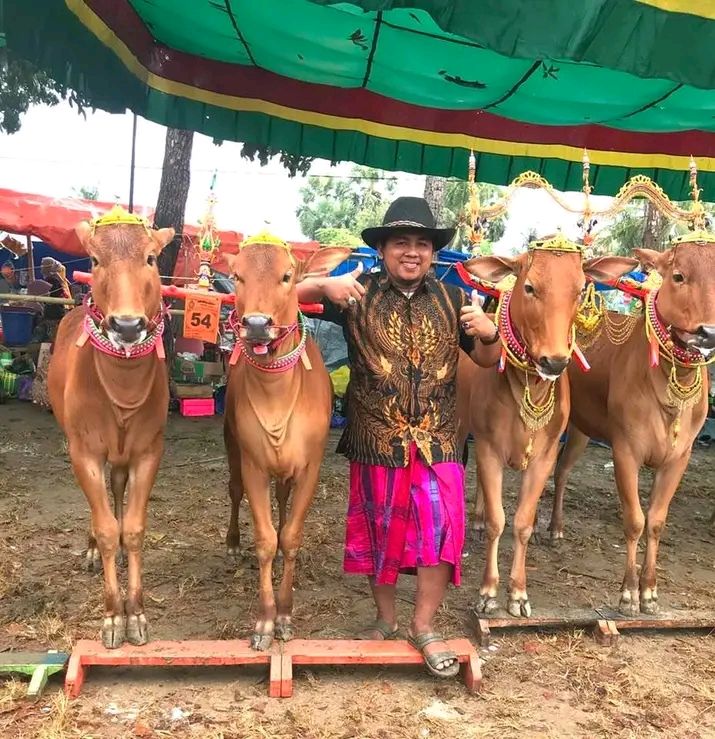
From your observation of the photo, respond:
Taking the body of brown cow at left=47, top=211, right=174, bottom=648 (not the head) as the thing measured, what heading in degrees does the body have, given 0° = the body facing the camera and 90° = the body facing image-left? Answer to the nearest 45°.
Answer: approximately 0°

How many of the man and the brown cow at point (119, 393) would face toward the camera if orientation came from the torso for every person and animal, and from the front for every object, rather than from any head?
2

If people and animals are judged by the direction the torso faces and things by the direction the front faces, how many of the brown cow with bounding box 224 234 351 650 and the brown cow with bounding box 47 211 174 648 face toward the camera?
2

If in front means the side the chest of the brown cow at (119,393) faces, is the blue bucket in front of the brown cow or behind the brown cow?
behind

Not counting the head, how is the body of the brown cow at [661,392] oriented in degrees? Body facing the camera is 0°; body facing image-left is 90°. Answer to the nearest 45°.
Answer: approximately 315°

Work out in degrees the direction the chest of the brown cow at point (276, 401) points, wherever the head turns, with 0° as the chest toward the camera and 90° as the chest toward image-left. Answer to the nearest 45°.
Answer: approximately 0°

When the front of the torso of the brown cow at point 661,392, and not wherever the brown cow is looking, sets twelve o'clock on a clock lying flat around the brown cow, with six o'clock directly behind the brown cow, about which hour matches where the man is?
The man is roughly at 3 o'clock from the brown cow.

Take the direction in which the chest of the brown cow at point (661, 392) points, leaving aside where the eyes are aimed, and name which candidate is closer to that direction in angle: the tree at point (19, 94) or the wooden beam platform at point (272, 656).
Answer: the wooden beam platform

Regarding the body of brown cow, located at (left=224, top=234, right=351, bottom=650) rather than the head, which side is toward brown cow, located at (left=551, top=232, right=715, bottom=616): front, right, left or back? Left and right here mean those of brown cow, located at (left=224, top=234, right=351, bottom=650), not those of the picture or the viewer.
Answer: left

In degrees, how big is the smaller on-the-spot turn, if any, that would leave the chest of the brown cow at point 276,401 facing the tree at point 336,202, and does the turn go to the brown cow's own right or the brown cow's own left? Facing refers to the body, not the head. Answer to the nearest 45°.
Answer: approximately 180°

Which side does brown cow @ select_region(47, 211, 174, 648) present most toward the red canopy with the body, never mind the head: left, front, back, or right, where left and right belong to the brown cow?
back

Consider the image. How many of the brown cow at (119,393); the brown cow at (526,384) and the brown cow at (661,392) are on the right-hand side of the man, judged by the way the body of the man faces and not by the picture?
1
